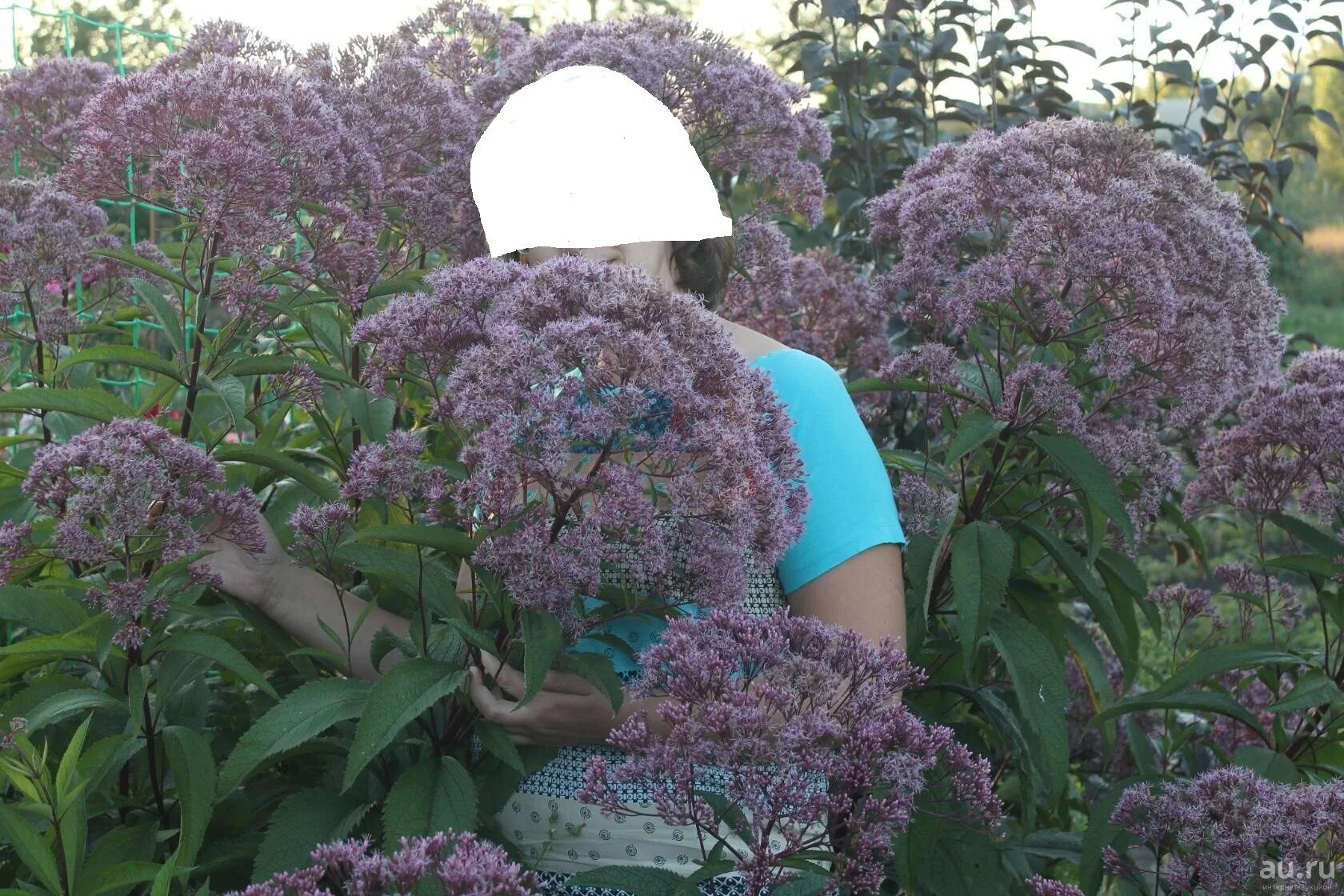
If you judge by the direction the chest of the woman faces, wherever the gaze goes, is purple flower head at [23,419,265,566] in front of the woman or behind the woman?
in front

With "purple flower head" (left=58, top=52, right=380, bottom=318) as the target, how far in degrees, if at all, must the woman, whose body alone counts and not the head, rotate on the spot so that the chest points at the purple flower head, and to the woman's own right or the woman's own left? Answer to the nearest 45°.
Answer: approximately 90° to the woman's own right

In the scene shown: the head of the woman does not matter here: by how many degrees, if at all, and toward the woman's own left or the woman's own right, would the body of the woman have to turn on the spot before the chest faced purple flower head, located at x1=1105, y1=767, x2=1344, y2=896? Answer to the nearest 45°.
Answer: approximately 90° to the woman's own left

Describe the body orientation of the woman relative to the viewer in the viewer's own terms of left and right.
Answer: facing the viewer and to the left of the viewer
